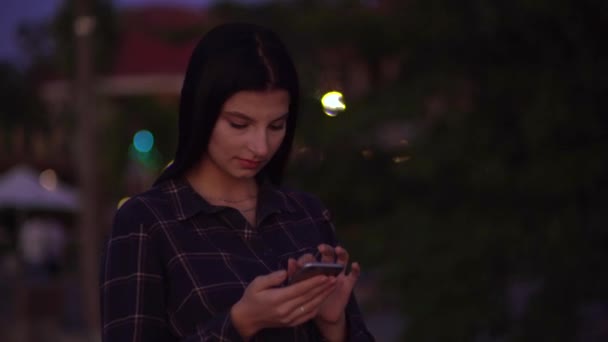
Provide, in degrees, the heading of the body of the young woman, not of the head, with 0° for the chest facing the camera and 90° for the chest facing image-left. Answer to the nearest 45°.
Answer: approximately 315°

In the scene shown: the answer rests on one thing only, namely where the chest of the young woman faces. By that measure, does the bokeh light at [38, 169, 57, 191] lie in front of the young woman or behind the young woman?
behind

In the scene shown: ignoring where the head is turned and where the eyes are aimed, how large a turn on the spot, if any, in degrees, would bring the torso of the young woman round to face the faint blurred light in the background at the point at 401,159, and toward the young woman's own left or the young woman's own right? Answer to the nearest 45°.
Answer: approximately 135° to the young woman's own left

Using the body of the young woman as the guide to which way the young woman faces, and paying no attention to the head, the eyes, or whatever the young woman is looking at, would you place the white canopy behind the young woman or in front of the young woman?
behind

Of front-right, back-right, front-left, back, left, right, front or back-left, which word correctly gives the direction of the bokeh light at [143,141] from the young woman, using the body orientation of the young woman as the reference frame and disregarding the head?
back-left
